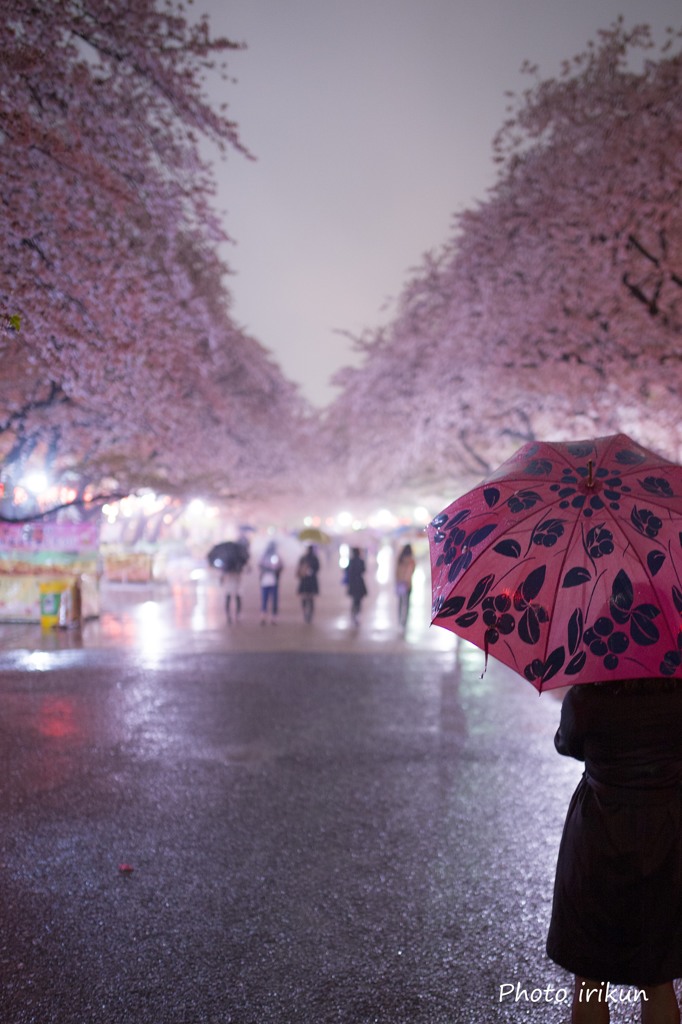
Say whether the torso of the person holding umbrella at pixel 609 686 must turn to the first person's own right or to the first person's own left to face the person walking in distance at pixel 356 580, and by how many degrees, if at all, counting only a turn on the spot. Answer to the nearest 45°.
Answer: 0° — they already face them

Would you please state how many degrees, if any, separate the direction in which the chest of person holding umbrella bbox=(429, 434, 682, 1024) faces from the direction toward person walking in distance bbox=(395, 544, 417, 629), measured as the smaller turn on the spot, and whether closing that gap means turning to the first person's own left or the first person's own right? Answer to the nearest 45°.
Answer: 0° — they already face them

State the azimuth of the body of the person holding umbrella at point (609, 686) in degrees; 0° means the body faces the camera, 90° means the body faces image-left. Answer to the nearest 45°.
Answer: approximately 180°

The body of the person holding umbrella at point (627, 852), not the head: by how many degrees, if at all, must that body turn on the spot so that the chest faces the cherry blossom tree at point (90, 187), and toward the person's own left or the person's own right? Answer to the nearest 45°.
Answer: approximately 45° to the person's own left

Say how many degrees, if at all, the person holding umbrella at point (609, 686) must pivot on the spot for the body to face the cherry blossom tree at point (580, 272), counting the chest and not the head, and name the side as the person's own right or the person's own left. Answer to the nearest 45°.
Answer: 0° — they already face it

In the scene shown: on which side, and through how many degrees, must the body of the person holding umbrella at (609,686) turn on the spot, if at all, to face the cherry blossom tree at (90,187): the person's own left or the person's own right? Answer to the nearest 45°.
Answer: approximately 45° to the person's own left
